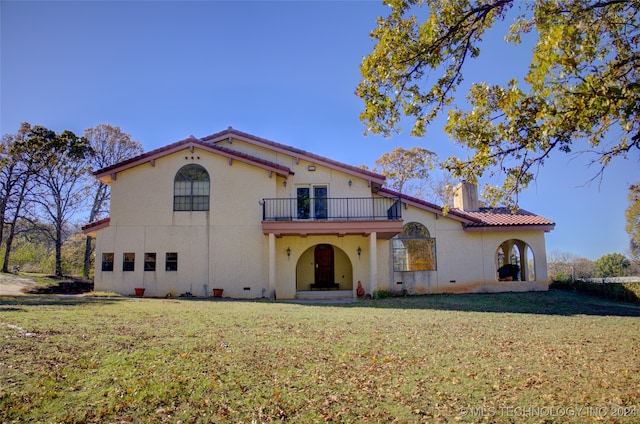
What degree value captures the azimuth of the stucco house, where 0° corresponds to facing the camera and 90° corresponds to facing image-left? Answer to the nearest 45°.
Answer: approximately 0°

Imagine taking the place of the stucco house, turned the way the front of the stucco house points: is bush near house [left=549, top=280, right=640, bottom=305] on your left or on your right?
on your left
